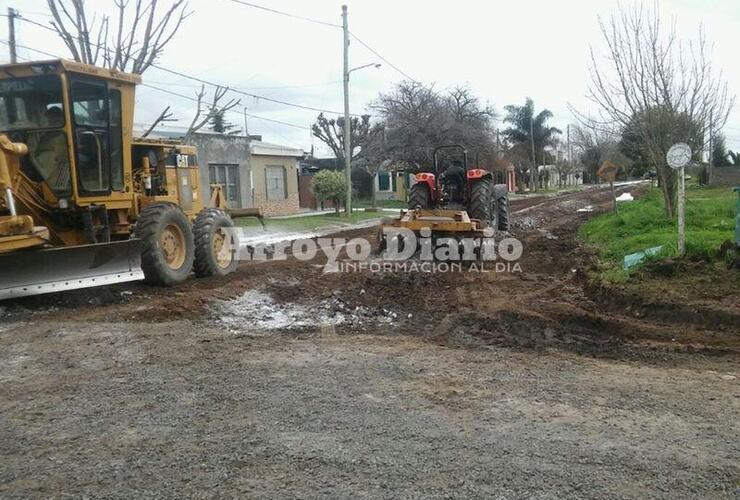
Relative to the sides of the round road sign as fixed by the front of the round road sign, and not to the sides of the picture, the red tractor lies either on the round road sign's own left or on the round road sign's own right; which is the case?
on the round road sign's own right

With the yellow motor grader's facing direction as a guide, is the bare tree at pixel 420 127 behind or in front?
behind

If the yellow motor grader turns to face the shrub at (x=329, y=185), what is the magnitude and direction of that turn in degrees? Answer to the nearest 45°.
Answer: approximately 180°

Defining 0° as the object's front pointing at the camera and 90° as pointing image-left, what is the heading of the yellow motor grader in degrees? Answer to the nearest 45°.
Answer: approximately 45°

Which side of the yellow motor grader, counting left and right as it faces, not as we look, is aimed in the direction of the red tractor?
back

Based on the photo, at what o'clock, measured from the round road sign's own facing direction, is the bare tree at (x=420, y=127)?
The bare tree is roughly at 5 o'clock from the round road sign.

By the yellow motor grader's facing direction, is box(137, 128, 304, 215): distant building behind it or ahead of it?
behind
